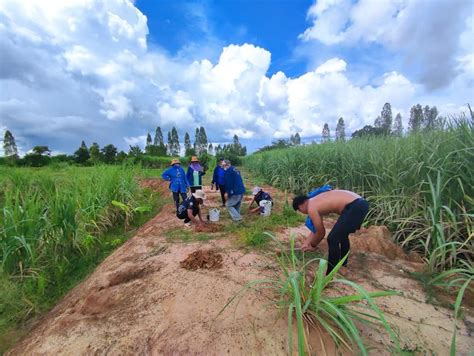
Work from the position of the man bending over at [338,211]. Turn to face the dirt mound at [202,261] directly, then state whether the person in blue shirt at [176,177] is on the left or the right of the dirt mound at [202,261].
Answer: right

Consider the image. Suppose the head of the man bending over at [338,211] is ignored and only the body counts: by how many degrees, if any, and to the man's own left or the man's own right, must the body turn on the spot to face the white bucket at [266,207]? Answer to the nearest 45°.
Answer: approximately 45° to the man's own right

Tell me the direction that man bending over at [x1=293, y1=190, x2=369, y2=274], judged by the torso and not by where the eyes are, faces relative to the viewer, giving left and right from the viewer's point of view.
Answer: facing to the left of the viewer

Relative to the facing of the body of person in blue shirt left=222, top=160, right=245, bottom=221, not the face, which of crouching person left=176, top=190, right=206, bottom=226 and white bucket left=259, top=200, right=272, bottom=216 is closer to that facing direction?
the crouching person

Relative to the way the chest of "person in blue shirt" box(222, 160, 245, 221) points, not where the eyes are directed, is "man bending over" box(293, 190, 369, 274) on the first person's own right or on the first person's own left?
on the first person's own left

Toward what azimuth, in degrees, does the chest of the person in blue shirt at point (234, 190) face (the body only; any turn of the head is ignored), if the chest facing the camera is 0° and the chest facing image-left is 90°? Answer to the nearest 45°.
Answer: approximately 90°

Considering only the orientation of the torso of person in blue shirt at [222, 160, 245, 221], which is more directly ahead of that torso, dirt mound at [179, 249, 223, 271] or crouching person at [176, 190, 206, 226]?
the crouching person
